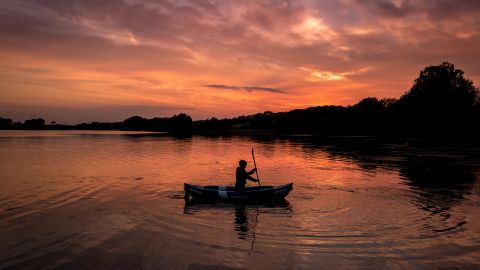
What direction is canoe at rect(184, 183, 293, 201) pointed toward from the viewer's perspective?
to the viewer's right
